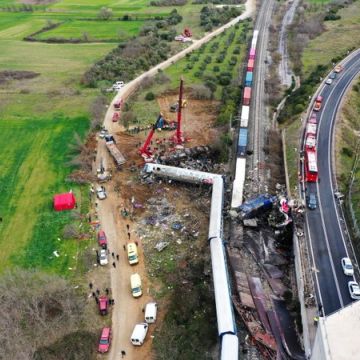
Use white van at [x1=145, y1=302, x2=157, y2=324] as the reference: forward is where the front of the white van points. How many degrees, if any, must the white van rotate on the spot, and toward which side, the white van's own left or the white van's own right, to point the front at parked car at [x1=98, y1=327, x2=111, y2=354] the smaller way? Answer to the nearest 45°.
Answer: approximately 135° to the white van's own left

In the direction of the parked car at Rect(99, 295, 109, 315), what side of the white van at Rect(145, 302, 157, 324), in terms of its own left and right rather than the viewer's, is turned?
left

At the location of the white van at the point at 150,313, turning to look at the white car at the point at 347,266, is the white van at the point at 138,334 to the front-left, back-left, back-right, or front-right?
back-right

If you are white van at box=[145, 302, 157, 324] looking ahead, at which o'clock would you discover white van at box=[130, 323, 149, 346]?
The white van at box=[130, 323, 149, 346] is roughly at 7 o'clock from the white van at box=[145, 302, 157, 324].

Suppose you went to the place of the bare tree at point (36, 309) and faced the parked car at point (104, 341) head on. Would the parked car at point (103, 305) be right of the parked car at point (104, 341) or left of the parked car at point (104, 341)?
left

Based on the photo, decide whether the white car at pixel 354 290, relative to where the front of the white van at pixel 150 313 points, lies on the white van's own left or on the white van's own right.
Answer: on the white van's own right
